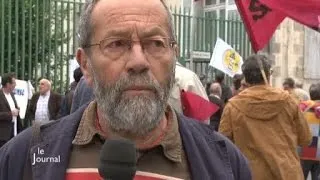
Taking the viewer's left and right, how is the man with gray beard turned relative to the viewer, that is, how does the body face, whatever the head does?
facing the viewer

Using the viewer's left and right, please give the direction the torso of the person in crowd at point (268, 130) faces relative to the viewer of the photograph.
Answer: facing away from the viewer

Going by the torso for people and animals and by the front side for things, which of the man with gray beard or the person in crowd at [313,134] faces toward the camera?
the man with gray beard

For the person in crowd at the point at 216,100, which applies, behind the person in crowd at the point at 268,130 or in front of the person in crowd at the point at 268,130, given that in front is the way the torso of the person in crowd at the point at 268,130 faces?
in front

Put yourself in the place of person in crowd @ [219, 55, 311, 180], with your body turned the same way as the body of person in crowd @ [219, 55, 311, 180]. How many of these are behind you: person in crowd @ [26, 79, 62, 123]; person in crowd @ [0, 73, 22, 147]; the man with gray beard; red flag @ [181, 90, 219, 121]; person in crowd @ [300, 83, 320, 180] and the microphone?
2

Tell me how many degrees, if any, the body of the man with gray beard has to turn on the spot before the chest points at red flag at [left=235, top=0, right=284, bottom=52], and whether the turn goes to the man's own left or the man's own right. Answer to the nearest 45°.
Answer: approximately 180°

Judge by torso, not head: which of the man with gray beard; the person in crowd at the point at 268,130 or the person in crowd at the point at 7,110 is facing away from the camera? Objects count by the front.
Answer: the person in crowd at the point at 268,130

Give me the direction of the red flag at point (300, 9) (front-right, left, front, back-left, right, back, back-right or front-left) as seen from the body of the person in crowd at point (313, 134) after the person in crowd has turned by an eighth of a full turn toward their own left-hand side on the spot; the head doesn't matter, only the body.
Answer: back-left

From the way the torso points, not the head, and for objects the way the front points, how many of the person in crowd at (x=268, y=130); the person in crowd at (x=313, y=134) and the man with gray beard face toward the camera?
1

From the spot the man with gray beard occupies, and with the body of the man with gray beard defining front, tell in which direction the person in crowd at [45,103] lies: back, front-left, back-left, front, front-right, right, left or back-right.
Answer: back

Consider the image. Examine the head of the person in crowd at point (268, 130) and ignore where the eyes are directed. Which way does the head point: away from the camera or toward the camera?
away from the camera

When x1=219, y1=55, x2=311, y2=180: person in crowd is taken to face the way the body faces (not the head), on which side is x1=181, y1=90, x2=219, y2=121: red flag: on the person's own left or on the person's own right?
on the person's own left
